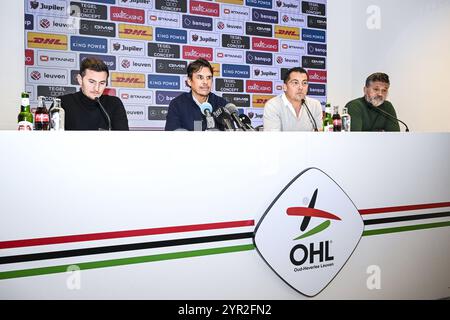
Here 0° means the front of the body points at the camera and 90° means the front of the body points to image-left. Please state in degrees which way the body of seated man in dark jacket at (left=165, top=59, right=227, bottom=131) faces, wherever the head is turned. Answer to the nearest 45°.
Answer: approximately 315°

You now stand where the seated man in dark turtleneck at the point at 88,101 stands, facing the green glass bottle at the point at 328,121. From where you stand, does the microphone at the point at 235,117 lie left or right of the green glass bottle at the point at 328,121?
right

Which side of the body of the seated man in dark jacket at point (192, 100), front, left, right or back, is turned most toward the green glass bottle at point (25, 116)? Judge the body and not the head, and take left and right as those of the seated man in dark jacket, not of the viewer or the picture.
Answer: right

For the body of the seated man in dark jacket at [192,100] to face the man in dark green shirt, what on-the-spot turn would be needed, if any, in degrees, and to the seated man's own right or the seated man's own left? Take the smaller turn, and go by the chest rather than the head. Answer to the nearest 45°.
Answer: approximately 45° to the seated man's own left

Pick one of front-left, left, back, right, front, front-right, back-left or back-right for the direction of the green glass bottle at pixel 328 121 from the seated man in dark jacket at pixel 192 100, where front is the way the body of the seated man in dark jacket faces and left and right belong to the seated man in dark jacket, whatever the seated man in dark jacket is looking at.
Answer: front-left
